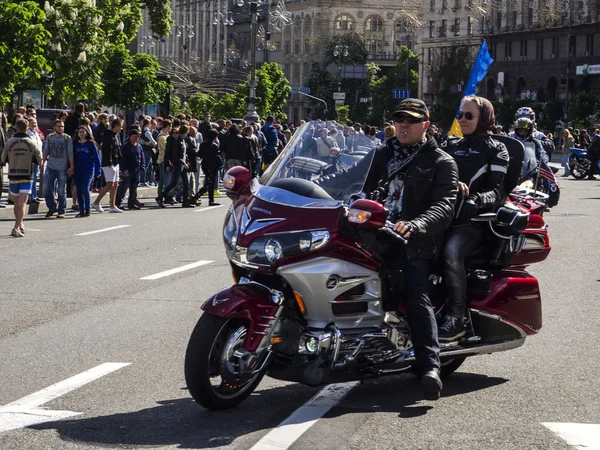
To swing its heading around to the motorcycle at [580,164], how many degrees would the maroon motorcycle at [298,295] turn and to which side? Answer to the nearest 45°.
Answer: approximately 135° to its right

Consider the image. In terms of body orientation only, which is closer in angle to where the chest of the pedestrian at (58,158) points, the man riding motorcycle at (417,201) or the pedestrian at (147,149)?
the man riding motorcycle

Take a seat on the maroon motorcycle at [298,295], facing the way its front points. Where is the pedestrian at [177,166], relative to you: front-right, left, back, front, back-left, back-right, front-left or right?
back-right

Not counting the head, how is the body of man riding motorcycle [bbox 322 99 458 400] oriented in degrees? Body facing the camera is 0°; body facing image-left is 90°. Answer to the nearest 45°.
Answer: approximately 45°

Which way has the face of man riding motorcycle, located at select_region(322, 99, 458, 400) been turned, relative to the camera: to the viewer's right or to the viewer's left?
to the viewer's left
